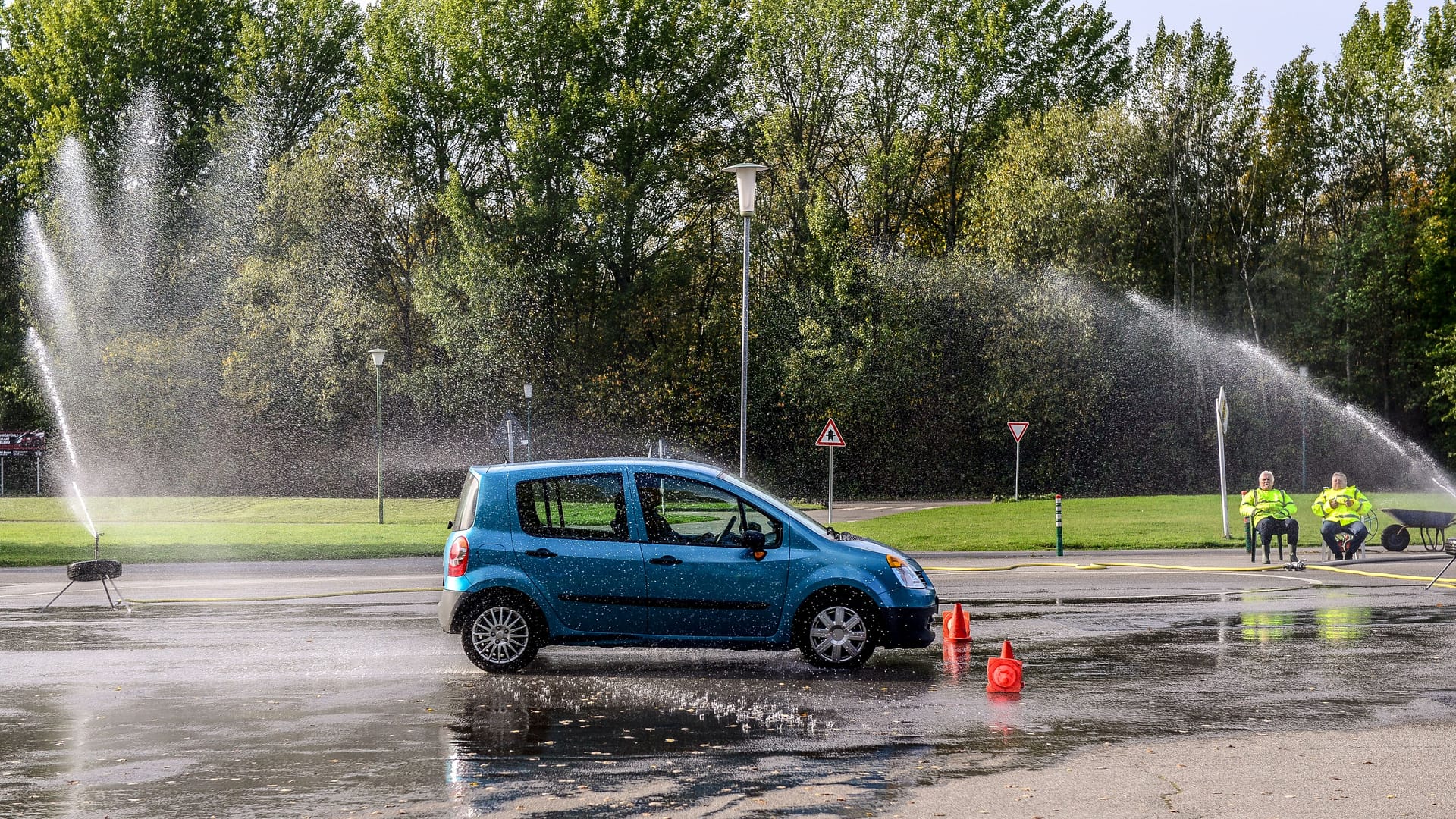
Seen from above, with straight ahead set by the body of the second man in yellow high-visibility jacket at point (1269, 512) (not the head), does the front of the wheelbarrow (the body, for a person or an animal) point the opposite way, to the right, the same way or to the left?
to the right

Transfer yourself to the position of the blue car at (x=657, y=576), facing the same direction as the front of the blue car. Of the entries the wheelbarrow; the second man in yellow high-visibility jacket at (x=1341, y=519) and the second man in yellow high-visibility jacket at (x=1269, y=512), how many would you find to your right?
0

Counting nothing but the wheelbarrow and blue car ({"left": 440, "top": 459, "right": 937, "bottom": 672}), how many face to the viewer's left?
1

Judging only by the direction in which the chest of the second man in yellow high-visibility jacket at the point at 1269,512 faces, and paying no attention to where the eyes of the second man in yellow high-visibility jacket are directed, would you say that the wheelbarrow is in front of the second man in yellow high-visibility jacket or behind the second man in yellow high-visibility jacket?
behind

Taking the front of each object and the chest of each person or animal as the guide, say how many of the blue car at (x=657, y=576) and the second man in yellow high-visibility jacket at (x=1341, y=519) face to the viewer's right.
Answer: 1

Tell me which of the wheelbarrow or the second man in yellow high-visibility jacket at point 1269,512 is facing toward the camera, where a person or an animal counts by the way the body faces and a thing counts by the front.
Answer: the second man in yellow high-visibility jacket

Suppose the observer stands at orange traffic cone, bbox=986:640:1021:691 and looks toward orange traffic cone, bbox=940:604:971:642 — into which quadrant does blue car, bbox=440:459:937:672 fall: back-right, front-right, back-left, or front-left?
front-left

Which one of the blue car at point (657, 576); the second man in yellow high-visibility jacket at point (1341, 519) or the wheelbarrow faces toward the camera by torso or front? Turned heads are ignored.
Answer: the second man in yellow high-visibility jacket

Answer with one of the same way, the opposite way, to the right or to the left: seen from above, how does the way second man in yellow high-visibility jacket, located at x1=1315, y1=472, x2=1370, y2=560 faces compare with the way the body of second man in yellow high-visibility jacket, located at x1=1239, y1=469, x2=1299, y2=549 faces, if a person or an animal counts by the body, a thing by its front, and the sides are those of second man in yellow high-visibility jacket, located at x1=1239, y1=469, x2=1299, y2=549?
the same way

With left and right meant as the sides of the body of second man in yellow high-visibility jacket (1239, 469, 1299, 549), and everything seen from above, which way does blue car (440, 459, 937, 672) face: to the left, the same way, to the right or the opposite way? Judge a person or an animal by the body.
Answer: to the left

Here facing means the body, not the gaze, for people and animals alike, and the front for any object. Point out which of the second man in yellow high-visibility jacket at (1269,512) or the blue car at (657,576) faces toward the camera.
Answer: the second man in yellow high-visibility jacket

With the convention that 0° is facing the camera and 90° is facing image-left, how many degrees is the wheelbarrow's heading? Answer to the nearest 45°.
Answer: approximately 90°

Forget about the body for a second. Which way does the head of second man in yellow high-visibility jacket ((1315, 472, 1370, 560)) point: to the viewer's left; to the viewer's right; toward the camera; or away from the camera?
toward the camera

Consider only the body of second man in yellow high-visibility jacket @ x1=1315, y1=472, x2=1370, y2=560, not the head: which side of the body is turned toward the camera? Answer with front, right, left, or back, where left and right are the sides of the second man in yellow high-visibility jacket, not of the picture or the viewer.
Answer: front

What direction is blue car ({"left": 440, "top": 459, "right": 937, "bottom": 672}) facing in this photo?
to the viewer's right

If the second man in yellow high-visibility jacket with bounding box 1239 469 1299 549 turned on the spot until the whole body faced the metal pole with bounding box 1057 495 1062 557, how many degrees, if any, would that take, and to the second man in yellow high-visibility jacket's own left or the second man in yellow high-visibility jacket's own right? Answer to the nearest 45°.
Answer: approximately 135° to the second man in yellow high-visibility jacket's own right

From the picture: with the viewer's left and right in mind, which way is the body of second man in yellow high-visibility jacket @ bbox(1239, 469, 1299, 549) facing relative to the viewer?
facing the viewer
